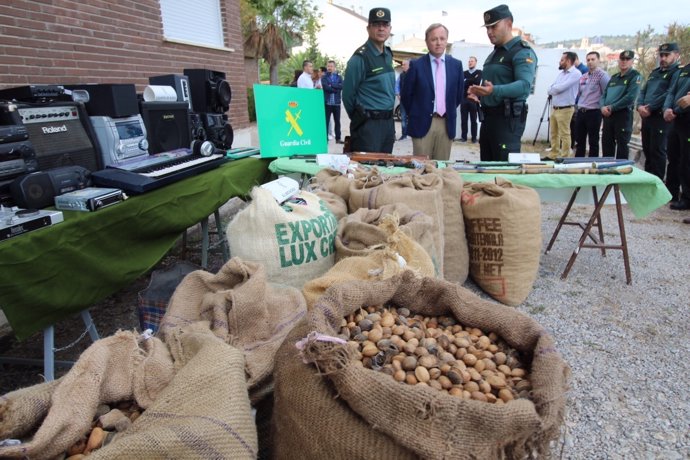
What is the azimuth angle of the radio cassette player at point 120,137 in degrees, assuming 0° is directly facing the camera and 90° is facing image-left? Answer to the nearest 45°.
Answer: approximately 315°

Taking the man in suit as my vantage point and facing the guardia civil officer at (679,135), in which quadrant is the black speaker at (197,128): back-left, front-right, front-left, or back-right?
back-right

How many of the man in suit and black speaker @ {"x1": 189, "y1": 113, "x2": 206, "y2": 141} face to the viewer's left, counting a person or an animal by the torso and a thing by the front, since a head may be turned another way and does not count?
0

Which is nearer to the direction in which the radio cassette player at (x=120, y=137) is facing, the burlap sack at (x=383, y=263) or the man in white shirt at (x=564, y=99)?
the burlap sack

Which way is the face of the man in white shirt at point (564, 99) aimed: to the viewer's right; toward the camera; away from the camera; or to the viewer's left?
to the viewer's left
